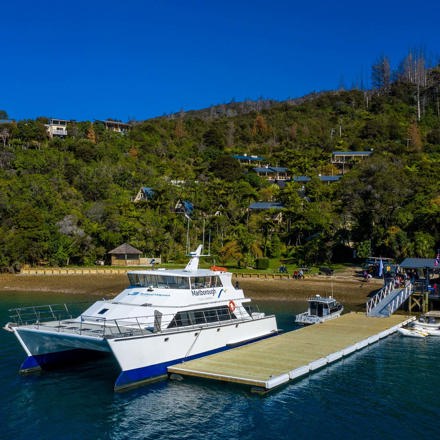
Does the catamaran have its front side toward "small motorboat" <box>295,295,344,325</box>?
no

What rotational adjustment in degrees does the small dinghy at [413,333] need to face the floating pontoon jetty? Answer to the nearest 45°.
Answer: approximately 45° to its left

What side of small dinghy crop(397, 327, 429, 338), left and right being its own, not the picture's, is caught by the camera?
left

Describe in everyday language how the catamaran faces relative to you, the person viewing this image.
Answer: facing the viewer and to the left of the viewer

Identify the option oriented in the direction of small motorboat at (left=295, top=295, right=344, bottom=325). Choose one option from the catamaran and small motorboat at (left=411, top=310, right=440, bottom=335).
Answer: small motorboat at (left=411, top=310, right=440, bottom=335)

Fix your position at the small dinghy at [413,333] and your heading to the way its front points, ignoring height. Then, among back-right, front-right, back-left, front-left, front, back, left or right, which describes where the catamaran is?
front-left

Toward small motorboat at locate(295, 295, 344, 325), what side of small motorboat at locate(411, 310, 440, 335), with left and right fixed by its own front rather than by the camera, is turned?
front

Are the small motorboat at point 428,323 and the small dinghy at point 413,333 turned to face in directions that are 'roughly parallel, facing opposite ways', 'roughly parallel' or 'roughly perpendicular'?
roughly parallel

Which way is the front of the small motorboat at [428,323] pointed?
to the viewer's left
